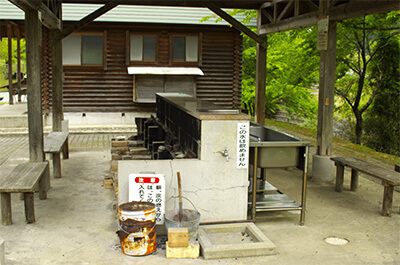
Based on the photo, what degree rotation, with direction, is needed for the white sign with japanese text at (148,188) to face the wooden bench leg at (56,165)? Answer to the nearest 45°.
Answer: approximately 135° to its right

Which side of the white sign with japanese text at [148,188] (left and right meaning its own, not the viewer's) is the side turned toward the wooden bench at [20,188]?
right

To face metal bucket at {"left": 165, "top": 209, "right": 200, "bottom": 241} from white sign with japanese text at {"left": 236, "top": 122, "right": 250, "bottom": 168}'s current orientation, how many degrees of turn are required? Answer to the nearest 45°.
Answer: approximately 45° to its right

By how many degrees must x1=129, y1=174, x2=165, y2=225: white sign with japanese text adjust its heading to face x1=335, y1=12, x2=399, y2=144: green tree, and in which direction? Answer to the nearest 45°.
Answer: approximately 135° to its left

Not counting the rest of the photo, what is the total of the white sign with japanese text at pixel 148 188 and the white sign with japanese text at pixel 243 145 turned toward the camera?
2

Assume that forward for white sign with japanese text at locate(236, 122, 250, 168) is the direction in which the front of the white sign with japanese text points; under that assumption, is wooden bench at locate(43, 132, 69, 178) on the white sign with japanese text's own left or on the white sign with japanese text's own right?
on the white sign with japanese text's own right

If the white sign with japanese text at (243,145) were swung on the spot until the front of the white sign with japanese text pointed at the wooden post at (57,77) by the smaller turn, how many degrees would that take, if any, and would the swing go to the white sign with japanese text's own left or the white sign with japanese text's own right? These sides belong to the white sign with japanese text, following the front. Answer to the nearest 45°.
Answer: approximately 135° to the white sign with japanese text's own right

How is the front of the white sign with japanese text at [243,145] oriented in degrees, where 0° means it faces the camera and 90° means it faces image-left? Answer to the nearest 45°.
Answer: approximately 0°

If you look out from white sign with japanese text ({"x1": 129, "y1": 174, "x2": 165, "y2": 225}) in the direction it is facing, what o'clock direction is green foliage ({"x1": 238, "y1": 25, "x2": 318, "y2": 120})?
The green foliage is roughly at 7 o'clock from the white sign with japanese text.
